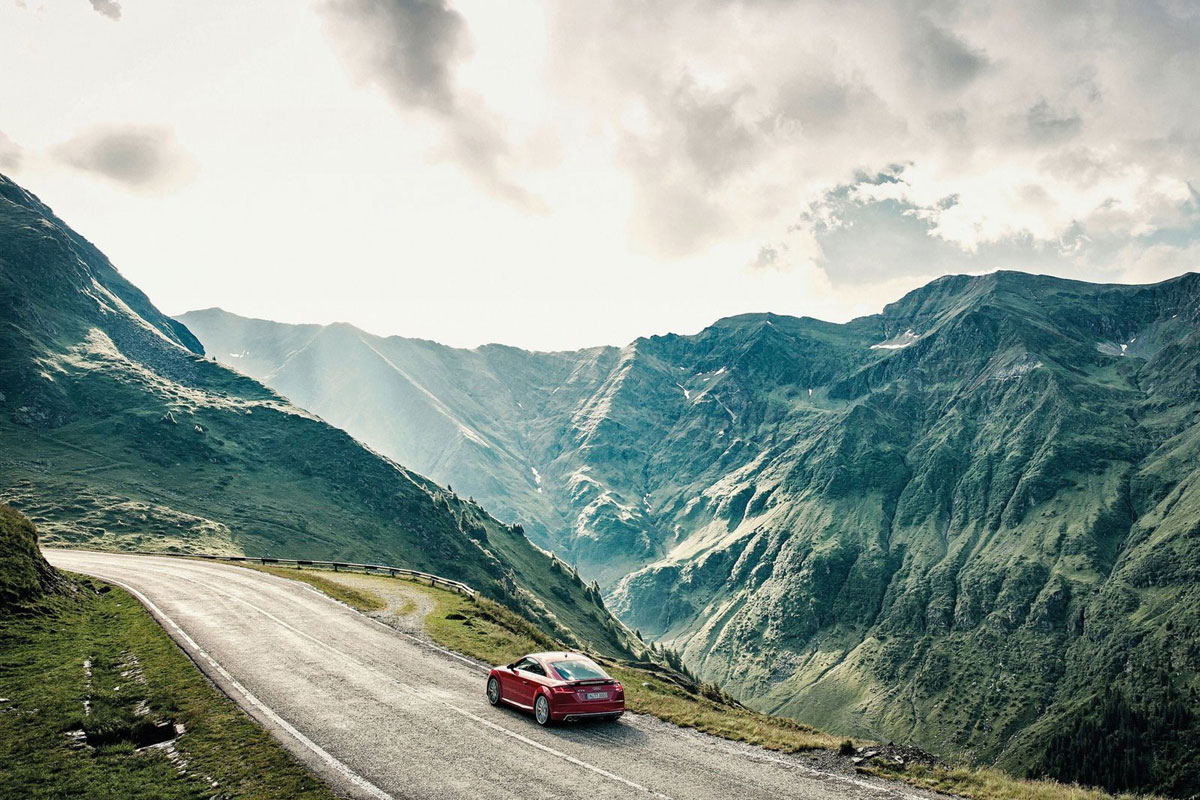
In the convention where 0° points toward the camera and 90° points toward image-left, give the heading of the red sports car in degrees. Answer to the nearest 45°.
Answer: approximately 135°
